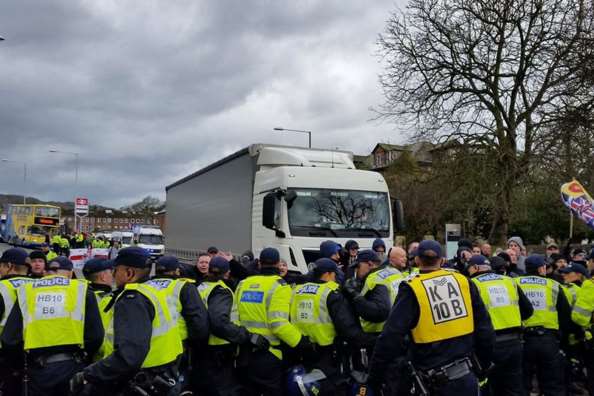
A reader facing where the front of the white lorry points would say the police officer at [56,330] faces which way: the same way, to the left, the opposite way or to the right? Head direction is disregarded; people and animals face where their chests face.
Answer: the opposite way

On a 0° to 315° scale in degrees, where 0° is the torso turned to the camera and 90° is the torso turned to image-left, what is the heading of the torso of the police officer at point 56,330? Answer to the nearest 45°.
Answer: approximately 180°

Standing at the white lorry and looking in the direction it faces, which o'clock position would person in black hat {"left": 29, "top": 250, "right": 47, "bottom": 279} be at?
The person in black hat is roughly at 3 o'clock from the white lorry.

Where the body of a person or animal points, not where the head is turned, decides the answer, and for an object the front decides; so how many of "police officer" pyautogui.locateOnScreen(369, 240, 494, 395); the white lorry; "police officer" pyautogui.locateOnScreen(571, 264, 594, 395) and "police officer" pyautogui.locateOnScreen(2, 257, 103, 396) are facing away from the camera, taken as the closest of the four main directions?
3

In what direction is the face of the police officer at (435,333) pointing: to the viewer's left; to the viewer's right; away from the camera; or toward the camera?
away from the camera

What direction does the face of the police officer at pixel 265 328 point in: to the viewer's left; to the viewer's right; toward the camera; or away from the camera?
away from the camera

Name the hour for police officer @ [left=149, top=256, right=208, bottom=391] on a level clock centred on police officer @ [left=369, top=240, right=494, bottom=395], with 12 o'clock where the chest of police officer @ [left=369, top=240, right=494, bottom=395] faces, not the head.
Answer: police officer @ [left=149, top=256, right=208, bottom=391] is roughly at 9 o'clock from police officer @ [left=369, top=240, right=494, bottom=395].

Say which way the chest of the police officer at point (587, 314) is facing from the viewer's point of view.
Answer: away from the camera

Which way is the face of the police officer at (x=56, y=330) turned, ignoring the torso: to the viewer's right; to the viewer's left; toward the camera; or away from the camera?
away from the camera
